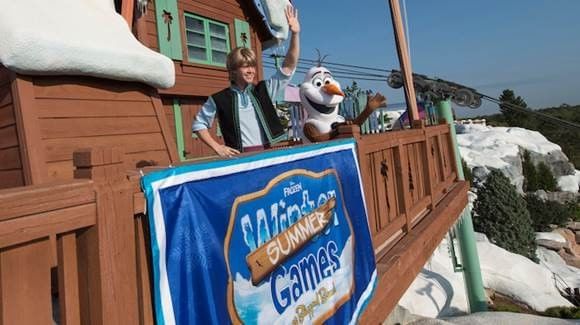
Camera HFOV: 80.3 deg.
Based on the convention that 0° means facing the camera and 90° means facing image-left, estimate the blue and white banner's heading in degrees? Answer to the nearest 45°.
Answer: approximately 315°

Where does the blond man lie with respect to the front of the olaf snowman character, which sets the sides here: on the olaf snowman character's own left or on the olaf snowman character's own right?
on the olaf snowman character's own right

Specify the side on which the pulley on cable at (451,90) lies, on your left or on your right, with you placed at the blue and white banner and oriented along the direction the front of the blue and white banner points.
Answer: on your left

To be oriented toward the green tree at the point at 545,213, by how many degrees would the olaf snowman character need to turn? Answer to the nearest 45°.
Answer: approximately 90° to its left

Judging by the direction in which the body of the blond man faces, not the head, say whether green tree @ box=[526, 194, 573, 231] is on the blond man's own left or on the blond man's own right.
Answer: on the blond man's own left
